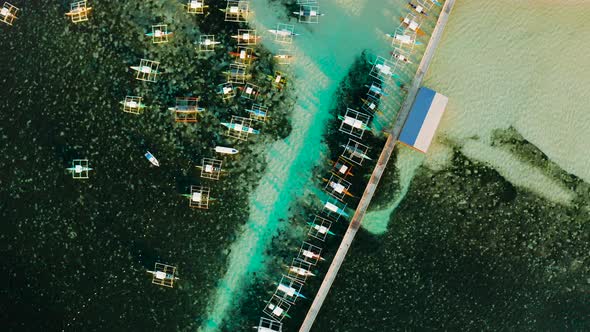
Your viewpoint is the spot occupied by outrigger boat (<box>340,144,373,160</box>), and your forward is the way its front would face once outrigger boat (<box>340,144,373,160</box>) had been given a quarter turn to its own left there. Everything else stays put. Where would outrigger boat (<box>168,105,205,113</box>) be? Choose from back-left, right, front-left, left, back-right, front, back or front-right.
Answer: back-left

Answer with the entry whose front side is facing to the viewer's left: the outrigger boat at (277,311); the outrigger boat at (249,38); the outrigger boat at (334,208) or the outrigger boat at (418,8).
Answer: the outrigger boat at (249,38)

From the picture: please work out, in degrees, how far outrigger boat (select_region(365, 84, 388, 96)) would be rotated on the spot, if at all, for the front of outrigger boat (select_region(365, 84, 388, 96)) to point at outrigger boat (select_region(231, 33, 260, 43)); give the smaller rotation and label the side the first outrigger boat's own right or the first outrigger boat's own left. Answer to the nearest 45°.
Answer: approximately 135° to the first outrigger boat's own right

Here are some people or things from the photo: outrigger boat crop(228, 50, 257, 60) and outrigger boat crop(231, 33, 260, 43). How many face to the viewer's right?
0

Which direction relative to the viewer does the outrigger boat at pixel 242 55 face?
to the viewer's left

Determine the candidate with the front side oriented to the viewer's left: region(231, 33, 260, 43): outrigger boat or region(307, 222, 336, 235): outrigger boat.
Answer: region(231, 33, 260, 43): outrigger boat

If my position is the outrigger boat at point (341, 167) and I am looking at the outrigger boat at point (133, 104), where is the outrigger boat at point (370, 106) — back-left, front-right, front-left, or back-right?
back-right

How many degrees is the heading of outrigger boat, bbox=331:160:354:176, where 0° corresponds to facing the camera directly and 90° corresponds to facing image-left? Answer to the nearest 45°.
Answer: approximately 315°

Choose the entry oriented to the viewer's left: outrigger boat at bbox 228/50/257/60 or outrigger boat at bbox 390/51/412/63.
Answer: outrigger boat at bbox 228/50/257/60
